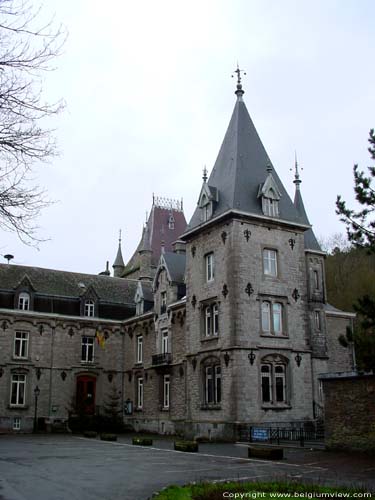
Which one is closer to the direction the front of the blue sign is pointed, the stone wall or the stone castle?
the stone wall

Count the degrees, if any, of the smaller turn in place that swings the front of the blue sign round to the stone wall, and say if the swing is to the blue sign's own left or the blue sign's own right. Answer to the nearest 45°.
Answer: approximately 45° to the blue sign's own left

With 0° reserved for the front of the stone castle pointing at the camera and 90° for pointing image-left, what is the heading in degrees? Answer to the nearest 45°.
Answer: approximately 315°

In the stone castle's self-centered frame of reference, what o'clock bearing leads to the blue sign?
The blue sign is roughly at 11 o'clock from the stone castle.

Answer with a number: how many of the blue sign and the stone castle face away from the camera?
0

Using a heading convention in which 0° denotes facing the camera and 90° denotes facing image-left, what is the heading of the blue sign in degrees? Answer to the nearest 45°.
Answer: approximately 0°
